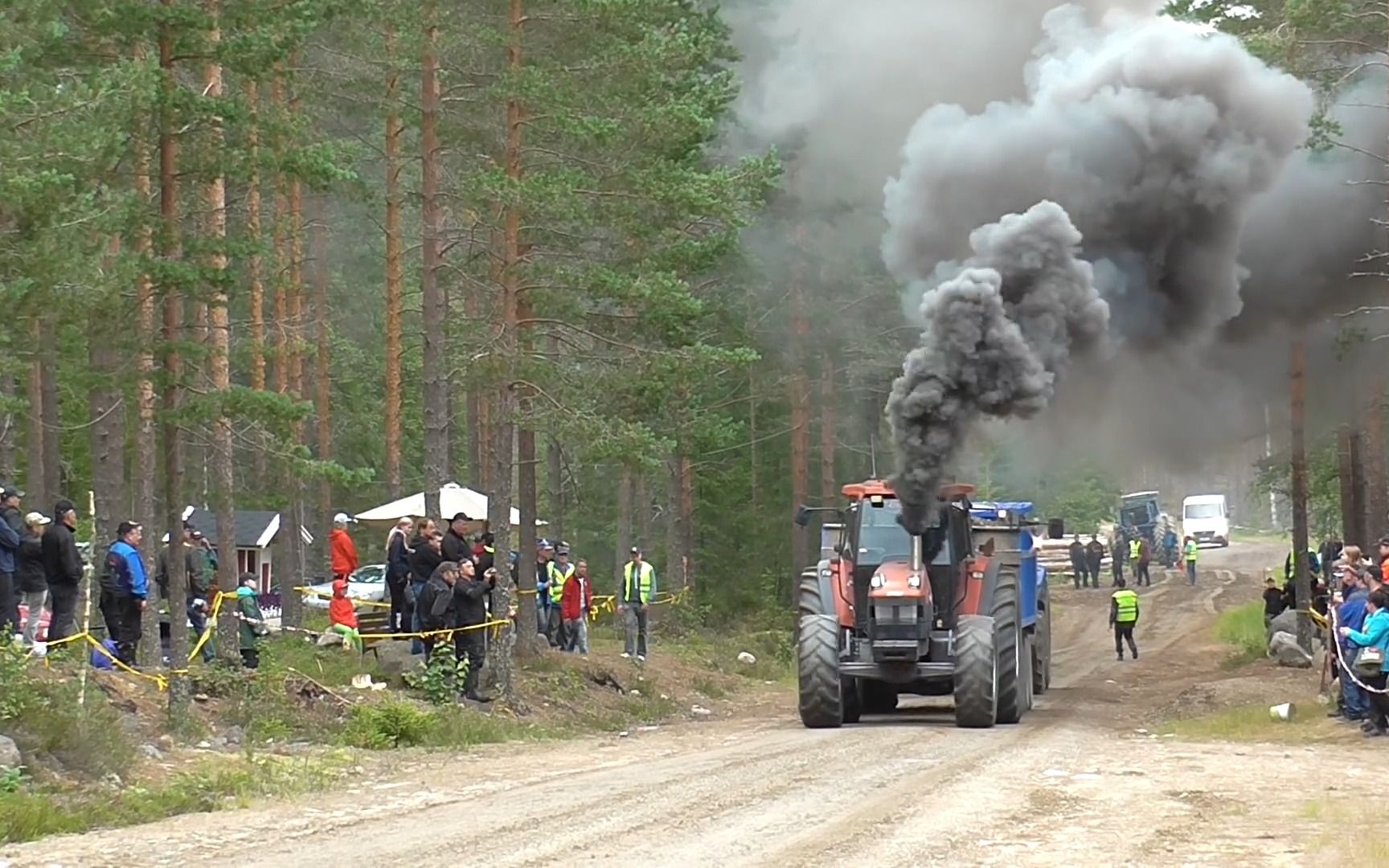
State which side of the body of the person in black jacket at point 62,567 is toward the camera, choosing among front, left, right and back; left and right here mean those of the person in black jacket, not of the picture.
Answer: right

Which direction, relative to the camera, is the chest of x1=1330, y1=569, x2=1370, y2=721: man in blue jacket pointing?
to the viewer's left

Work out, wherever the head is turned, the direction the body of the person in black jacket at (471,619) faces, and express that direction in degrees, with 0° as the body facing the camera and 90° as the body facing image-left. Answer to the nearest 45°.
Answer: approximately 270°

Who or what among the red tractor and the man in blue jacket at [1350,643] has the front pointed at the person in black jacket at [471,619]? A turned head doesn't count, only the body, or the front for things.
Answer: the man in blue jacket

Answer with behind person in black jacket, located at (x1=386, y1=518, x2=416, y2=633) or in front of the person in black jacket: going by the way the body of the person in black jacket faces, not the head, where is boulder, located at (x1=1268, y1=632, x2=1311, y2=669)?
in front

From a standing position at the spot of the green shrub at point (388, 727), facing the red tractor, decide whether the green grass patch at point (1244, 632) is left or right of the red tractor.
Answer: left

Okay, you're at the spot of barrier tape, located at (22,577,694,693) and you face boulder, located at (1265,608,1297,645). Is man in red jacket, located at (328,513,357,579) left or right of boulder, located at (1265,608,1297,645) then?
left

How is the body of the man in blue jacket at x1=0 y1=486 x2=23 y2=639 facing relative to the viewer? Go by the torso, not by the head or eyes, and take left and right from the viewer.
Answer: facing to the right of the viewer

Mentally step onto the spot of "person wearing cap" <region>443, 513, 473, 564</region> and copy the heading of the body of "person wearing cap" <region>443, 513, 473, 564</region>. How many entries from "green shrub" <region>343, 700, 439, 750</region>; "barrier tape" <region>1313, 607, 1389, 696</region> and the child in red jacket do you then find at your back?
1

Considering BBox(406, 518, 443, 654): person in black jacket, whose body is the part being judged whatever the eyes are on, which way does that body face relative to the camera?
to the viewer's right

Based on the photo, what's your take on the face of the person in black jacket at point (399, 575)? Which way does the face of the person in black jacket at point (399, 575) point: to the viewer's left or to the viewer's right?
to the viewer's right

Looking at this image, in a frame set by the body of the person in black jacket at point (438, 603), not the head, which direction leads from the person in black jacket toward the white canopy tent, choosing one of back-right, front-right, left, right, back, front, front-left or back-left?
left

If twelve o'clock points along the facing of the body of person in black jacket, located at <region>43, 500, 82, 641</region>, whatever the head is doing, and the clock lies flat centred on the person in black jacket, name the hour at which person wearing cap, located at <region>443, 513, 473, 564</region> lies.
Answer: The person wearing cap is roughly at 11 o'clock from the person in black jacket.

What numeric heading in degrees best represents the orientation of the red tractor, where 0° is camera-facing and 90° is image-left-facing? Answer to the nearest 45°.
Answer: approximately 0°
